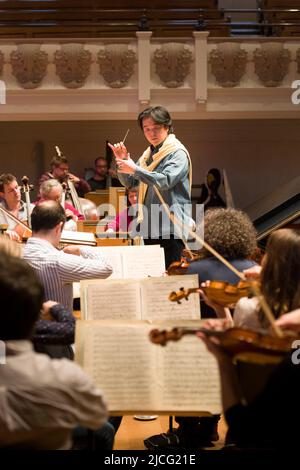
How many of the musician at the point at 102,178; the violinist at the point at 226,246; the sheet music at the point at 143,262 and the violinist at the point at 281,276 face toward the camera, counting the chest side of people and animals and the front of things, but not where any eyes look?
2

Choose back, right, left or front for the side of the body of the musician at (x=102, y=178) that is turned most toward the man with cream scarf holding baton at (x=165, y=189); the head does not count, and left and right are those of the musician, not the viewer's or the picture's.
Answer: front

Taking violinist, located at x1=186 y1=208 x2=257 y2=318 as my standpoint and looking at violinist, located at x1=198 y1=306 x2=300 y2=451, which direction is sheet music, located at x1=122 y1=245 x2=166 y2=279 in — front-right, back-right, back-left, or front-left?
back-right

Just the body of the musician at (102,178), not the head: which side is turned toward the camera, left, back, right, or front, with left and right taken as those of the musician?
front

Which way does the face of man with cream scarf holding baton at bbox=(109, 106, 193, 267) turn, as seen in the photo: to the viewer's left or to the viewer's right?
to the viewer's left

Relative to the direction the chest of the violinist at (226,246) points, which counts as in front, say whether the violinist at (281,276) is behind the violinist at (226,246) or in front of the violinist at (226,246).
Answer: behind

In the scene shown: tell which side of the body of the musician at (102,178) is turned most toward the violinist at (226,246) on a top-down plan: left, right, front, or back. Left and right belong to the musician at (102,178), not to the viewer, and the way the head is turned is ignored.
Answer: front

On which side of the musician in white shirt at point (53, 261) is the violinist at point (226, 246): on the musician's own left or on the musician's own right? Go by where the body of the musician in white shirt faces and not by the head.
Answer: on the musician's own right

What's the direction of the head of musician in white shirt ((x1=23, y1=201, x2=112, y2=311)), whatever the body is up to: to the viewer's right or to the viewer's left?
to the viewer's right

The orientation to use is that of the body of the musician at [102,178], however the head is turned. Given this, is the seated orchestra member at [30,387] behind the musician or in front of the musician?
in front

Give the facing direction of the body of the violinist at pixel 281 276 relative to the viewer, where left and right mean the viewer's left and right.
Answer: facing away from the viewer and to the left of the viewer

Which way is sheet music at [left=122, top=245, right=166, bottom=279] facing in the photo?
toward the camera

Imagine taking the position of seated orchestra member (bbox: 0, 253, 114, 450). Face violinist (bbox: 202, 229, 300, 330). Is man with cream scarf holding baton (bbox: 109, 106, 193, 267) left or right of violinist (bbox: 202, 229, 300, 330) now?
left

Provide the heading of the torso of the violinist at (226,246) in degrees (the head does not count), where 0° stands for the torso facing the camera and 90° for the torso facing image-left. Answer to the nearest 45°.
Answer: approximately 135°
